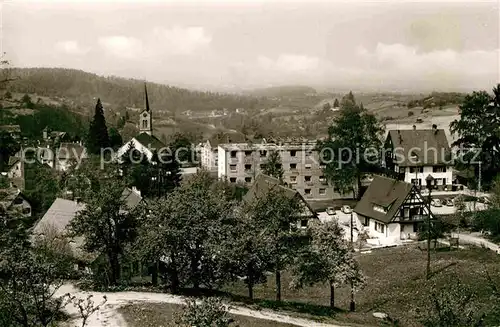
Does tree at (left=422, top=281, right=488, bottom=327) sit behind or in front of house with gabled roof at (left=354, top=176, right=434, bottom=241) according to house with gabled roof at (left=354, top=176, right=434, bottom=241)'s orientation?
in front

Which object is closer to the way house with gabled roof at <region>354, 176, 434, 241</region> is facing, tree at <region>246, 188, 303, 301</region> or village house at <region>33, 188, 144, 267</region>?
the tree
